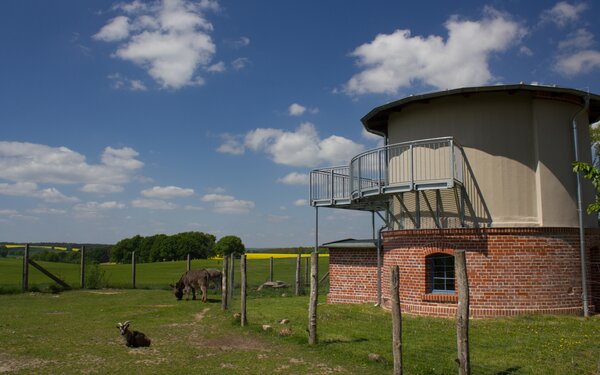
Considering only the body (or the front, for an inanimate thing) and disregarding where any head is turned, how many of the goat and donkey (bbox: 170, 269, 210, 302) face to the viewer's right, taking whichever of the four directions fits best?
0

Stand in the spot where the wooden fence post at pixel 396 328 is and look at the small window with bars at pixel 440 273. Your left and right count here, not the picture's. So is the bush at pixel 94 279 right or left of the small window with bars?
left

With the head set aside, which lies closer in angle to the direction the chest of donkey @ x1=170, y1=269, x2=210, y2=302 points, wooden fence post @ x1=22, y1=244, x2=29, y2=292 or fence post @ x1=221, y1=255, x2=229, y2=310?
the wooden fence post

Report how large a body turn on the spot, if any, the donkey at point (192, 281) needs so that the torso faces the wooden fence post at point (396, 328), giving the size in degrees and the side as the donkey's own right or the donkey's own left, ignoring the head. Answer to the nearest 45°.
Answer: approximately 90° to the donkey's own left

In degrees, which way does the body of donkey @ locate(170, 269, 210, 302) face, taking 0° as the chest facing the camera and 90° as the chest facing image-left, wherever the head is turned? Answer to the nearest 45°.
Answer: approximately 90°

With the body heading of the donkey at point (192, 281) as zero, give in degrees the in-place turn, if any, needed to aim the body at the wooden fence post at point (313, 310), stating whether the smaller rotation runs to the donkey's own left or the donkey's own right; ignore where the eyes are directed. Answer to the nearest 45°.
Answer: approximately 90° to the donkey's own left

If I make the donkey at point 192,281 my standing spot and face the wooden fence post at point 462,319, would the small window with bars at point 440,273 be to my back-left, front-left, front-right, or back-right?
front-left

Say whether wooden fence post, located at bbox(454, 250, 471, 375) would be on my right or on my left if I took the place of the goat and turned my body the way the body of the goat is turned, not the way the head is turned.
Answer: on my left

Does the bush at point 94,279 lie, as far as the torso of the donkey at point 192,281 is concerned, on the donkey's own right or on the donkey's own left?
on the donkey's own right

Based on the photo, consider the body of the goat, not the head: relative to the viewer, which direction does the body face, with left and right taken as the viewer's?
facing the viewer and to the left of the viewer
